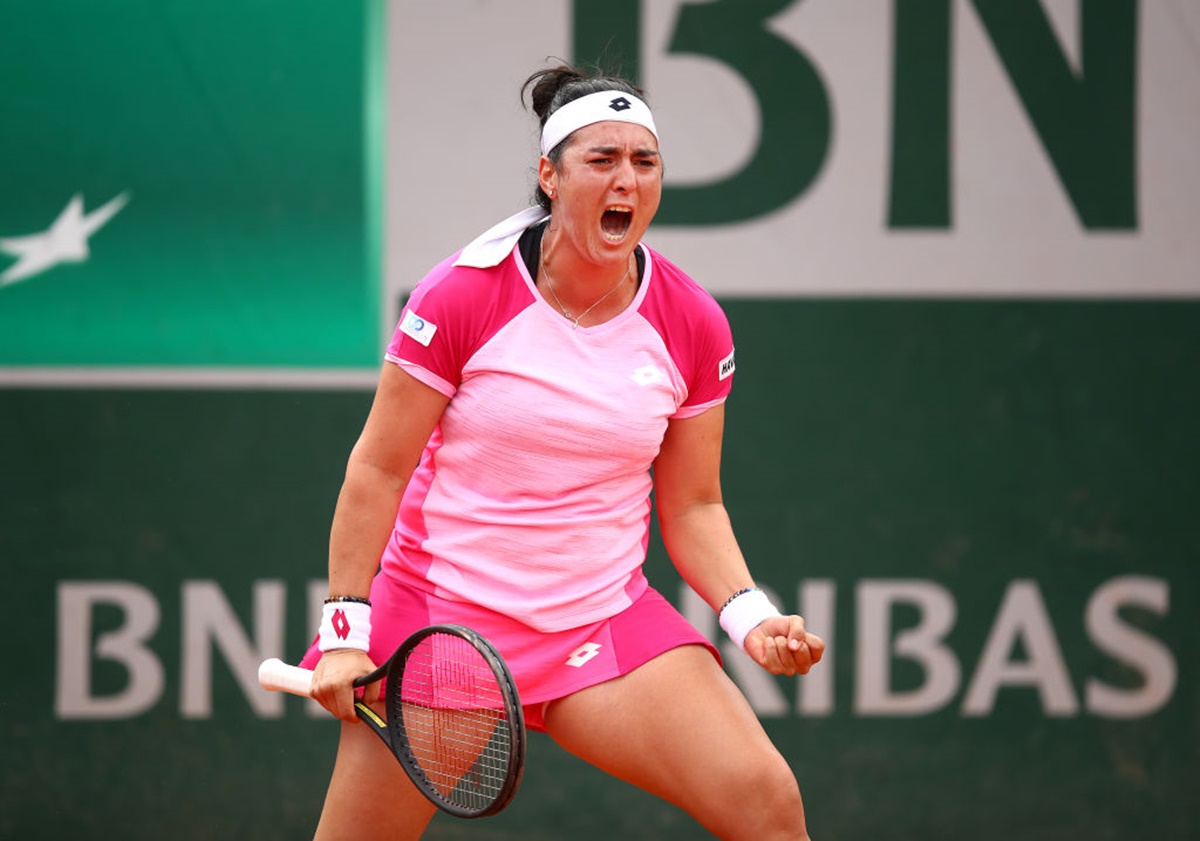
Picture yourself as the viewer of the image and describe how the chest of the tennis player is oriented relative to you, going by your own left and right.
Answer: facing the viewer and to the right of the viewer
